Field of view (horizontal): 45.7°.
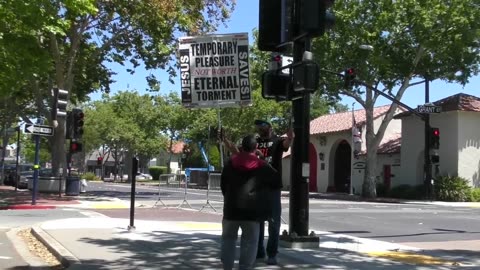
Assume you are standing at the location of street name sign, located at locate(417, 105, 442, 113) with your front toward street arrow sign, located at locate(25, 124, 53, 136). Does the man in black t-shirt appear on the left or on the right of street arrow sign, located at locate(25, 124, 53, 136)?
left

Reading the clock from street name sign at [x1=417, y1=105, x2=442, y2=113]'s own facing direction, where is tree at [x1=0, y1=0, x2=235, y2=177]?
The tree is roughly at 2 o'clock from the street name sign.

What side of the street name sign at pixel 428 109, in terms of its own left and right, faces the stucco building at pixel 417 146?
back

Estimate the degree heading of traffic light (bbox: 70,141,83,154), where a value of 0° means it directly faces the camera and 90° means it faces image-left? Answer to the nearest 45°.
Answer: approximately 0°

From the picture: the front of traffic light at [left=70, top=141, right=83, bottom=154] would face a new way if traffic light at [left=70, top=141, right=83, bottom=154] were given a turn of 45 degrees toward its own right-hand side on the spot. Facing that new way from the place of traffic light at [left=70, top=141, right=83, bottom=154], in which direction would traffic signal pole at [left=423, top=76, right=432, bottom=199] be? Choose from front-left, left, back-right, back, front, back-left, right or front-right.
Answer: back-left

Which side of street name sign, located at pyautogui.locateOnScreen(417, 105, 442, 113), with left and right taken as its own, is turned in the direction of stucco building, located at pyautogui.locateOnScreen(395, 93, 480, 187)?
back

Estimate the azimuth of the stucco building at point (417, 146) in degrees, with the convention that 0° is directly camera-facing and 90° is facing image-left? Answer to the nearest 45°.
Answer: approximately 45°
